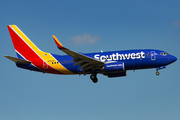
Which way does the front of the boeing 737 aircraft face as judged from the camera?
facing to the right of the viewer
